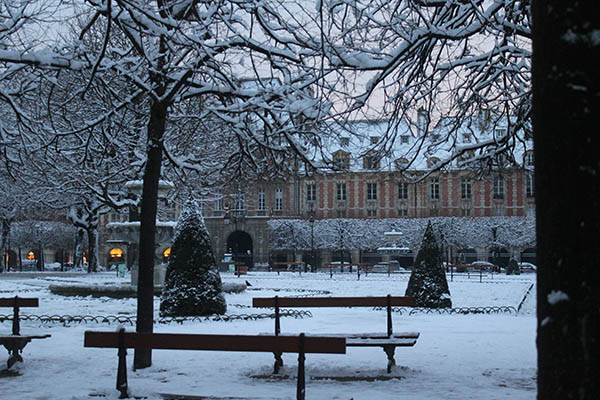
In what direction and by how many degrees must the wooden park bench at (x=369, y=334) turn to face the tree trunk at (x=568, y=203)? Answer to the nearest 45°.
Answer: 0° — it already faces it

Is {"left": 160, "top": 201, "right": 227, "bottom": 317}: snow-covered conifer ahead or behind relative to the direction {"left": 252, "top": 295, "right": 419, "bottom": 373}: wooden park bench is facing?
behind

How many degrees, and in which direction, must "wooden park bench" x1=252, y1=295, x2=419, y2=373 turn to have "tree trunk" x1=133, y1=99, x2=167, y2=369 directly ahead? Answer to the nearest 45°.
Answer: approximately 90° to its right

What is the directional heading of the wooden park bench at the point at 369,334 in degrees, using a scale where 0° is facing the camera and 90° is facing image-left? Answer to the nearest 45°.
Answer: approximately 0°

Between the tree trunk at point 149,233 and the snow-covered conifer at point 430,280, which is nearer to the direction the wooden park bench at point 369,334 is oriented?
the tree trunk

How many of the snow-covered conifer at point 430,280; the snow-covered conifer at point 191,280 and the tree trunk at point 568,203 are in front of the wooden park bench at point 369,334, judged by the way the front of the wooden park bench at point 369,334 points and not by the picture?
1

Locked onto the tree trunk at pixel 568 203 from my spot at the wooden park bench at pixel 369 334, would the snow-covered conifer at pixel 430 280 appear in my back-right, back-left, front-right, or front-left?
back-left

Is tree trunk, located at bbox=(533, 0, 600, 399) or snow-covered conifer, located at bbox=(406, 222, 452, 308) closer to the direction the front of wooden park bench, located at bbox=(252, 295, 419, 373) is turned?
the tree trunk

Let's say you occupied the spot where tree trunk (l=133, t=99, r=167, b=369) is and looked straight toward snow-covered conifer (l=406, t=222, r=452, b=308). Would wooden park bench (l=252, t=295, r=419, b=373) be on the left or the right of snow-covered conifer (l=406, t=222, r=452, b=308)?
right

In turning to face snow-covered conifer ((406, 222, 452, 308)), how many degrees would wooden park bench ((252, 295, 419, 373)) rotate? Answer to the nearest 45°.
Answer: approximately 180°

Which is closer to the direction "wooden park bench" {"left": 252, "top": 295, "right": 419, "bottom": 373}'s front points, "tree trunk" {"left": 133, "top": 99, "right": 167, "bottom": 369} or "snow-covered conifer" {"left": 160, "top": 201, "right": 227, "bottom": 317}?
the tree trunk

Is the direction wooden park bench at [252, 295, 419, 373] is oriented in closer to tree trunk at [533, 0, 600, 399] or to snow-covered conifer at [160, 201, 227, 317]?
the tree trunk
